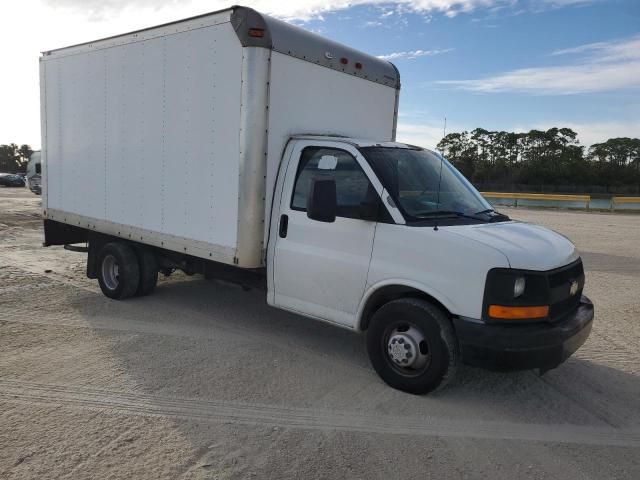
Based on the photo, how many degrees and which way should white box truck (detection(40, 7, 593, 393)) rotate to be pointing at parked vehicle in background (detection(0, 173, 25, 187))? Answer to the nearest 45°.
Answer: approximately 180°

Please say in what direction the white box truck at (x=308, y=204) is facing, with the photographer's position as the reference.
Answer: facing the viewer and to the right of the viewer
